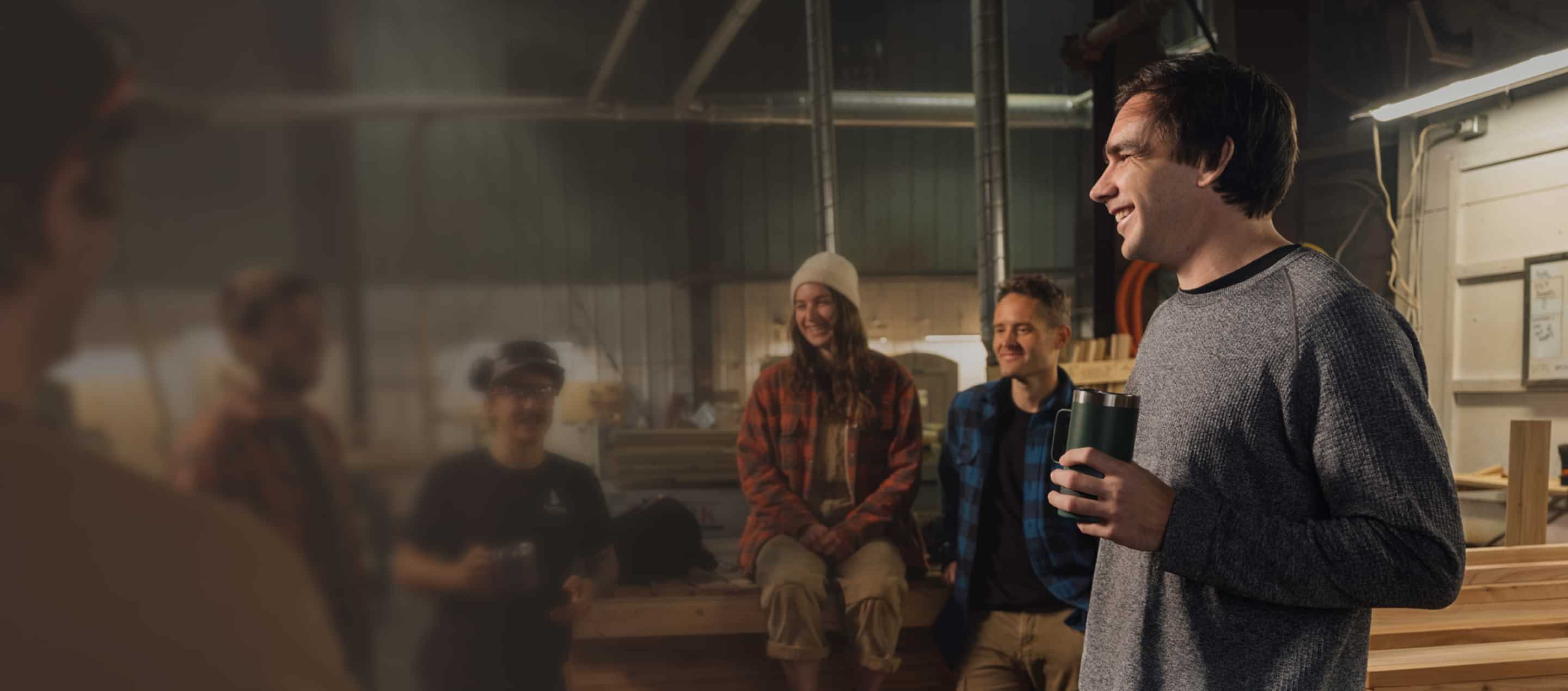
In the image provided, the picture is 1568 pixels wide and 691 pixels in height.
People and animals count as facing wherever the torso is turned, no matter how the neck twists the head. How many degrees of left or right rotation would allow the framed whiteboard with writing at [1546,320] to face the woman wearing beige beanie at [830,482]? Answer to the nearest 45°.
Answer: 0° — it already faces them

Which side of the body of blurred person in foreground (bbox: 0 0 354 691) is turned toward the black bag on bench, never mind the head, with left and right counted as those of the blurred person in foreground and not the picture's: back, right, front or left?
front

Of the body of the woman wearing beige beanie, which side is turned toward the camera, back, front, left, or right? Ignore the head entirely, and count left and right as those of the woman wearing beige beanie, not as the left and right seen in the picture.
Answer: front

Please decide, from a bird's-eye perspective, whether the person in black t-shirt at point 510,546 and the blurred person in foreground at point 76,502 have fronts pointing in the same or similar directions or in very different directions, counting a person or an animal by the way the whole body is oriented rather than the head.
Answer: very different directions

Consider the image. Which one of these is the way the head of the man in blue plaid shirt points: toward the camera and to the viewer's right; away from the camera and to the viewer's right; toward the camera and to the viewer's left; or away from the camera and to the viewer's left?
toward the camera and to the viewer's left

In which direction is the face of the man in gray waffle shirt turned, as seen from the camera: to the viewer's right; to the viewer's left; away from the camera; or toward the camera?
to the viewer's left

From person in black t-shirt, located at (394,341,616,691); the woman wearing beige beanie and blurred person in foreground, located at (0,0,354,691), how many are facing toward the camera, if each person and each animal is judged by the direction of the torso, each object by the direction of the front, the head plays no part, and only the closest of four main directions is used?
2

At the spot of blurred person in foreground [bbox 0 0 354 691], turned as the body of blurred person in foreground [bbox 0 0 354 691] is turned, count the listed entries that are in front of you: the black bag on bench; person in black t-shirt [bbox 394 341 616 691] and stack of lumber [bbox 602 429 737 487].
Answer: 3

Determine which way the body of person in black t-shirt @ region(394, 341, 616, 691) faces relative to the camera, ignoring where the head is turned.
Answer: toward the camera

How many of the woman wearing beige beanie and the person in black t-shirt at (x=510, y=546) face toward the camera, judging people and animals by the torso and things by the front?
2

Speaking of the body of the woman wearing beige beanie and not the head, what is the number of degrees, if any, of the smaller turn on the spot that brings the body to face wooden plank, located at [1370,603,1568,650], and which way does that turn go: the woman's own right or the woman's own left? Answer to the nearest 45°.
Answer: approximately 90° to the woman's own left

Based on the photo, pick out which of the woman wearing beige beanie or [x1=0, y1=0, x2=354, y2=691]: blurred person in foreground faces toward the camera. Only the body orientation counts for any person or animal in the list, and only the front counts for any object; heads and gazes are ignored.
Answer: the woman wearing beige beanie

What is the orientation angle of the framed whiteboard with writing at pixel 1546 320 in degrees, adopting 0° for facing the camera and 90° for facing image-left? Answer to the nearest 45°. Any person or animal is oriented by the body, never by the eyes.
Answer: approximately 45°

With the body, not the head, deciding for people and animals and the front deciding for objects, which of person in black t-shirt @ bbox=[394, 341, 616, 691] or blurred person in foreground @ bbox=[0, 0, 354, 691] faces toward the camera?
the person in black t-shirt

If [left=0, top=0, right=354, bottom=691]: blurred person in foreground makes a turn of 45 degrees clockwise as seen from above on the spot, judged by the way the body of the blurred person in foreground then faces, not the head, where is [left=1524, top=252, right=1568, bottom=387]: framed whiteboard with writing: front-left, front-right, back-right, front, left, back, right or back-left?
front

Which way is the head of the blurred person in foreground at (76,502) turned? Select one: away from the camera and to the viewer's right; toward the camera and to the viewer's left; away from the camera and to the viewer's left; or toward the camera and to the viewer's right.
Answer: away from the camera and to the viewer's right

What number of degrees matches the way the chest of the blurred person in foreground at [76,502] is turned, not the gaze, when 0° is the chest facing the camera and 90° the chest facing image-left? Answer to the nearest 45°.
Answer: approximately 225°
